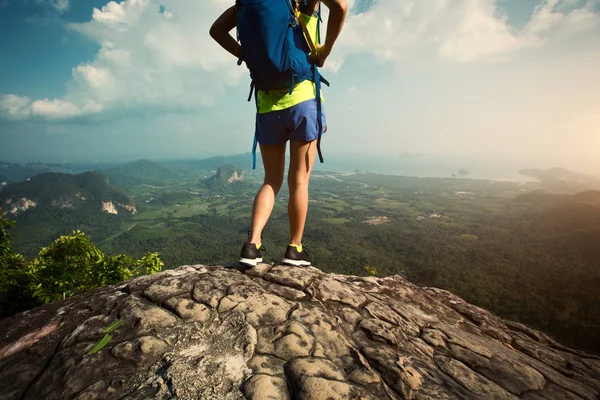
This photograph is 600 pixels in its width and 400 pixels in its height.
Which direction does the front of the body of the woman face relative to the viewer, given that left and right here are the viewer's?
facing away from the viewer

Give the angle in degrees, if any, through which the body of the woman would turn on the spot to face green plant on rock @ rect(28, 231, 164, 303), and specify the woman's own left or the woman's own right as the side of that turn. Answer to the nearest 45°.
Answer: approximately 45° to the woman's own left

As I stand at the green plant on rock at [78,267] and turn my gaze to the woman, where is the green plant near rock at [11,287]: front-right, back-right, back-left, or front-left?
back-right

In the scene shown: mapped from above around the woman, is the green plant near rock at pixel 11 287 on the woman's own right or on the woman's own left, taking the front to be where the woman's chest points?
on the woman's own left
